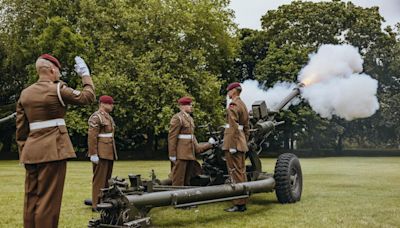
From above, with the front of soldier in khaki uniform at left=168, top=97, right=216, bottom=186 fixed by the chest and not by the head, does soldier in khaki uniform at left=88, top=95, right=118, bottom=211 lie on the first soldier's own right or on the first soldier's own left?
on the first soldier's own right

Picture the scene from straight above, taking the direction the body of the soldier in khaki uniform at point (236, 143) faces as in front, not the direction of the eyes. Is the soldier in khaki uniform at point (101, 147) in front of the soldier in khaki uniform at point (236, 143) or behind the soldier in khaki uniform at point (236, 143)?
in front

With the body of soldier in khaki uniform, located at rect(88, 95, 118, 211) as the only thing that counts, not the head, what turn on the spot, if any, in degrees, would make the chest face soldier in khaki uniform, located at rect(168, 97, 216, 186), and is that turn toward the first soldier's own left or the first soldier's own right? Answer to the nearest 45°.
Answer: approximately 45° to the first soldier's own left

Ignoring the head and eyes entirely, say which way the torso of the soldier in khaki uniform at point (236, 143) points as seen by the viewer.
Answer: to the viewer's left

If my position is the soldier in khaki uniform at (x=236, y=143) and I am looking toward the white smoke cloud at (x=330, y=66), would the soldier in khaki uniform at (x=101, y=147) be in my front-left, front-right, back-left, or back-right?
back-left

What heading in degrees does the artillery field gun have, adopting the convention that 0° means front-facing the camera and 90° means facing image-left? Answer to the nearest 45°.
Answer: approximately 225°

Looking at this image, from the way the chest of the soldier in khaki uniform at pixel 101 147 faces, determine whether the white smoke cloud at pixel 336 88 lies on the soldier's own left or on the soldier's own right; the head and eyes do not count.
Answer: on the soldier's own left

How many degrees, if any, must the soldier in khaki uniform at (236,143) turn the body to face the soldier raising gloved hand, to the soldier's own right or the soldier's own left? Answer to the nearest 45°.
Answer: approximately 45° to the soldier's own left
